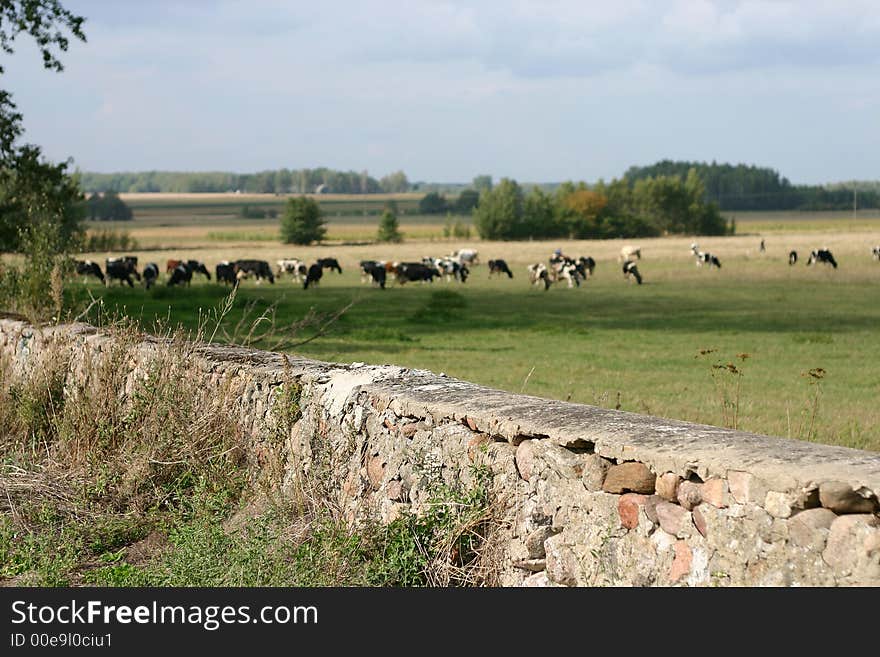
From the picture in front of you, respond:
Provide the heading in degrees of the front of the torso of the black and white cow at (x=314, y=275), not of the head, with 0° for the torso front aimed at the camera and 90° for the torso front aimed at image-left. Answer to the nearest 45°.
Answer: approximately 45°

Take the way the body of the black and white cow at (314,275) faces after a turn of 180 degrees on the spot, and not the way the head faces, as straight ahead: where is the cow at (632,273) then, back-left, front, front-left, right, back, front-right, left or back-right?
front-right

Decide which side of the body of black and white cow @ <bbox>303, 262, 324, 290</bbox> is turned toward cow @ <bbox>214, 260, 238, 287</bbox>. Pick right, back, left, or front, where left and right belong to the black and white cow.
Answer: right

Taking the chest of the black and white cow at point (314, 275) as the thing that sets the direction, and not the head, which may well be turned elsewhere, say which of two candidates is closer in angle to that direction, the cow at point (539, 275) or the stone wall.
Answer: the stone wall
